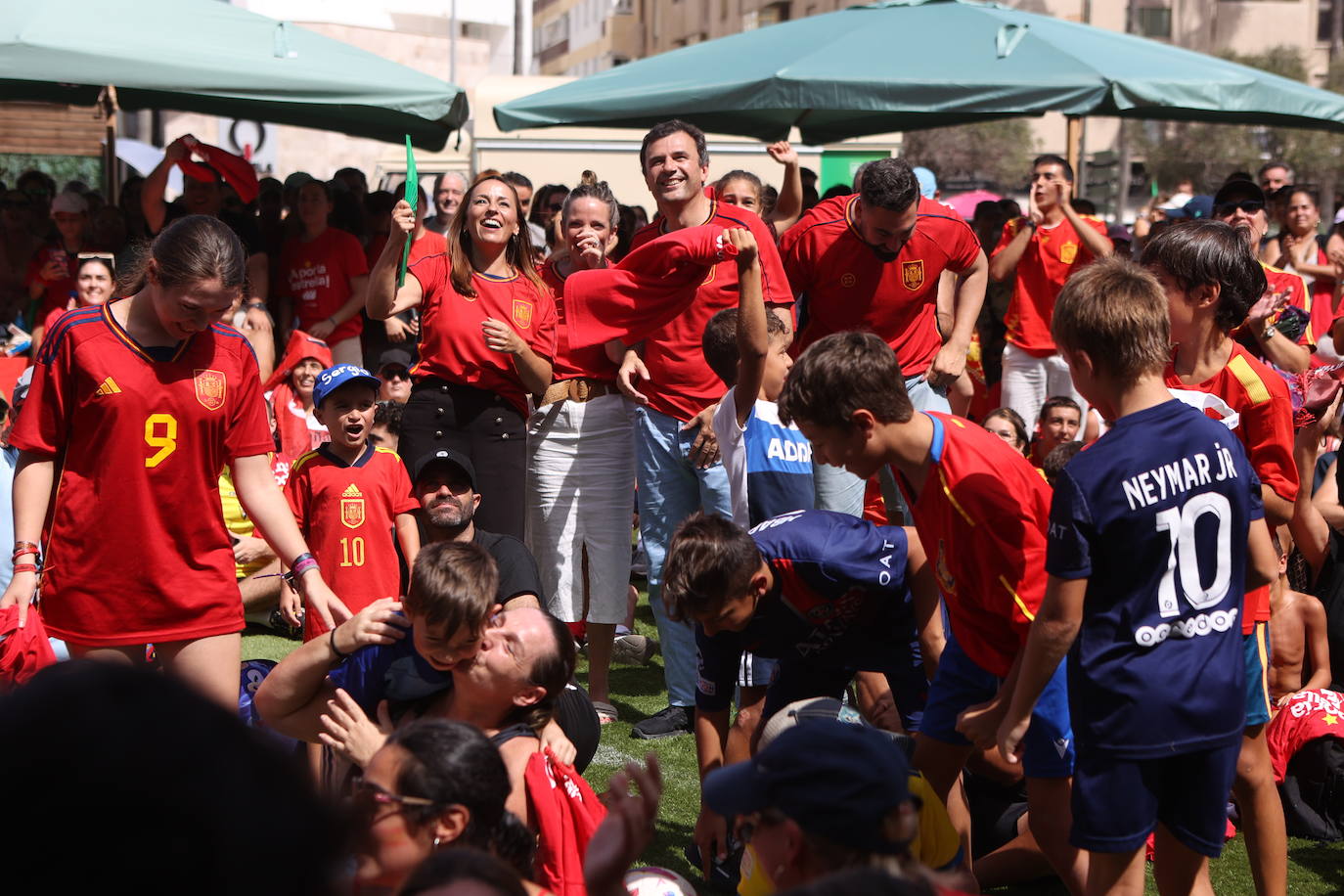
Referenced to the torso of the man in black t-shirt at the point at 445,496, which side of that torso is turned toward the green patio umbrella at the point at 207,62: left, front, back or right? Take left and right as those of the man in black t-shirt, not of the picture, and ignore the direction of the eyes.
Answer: back

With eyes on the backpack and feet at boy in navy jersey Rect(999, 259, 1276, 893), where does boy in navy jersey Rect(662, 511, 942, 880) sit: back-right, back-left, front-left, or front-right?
front-left

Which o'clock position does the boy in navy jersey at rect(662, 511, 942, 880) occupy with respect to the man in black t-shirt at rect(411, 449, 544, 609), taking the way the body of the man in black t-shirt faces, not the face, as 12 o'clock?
The boy in navy jersey is roughly at 11 o'clock from the man in black t-shirt.

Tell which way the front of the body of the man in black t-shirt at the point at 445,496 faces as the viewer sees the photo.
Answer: toward the camera

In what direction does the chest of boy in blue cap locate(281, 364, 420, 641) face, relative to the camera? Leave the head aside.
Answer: toward the camera

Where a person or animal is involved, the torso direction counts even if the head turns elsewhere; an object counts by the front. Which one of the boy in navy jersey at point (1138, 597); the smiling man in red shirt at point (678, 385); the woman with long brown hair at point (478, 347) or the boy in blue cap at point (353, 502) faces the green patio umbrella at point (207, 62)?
the boy in navy jersey

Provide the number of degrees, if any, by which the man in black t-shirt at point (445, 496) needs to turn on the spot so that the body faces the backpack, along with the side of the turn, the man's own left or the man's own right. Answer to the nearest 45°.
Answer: approximately 45° to the man's own left

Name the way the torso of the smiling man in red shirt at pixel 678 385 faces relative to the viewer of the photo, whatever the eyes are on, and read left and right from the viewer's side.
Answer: facing the viewer and to the left of the viewer

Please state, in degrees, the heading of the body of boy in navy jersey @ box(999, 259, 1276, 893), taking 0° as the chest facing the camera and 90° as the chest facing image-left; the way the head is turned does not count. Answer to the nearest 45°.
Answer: approximately 135°

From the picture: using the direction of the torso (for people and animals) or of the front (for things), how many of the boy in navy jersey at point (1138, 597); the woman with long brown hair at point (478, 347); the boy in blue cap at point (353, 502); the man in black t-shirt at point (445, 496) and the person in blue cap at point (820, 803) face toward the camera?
3

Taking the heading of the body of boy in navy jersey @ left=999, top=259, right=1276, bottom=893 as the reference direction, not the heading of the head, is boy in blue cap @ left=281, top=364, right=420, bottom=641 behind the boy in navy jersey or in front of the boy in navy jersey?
in front

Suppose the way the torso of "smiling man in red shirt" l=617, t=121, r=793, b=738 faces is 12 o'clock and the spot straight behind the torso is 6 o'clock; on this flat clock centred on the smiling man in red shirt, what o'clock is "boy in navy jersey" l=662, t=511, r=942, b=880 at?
The boy in navy jersey is roughly at 10 o'clock from the smiling man in red shirt.

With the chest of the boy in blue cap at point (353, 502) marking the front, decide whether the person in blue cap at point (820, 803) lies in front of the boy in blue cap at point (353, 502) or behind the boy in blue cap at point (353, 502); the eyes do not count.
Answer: in front

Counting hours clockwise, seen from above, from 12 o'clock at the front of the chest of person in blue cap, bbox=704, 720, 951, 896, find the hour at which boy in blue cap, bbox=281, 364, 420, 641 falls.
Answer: boy in blue cap, bbox=281, 364, 420, 641 is roughly at 2 o'clock from person in blue cap, bbox=704, 720, 951, 896.

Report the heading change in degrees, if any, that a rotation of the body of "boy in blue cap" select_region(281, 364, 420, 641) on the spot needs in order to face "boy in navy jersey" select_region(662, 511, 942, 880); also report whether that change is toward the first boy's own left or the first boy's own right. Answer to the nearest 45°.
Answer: approximately 45° to the first boy's own left
